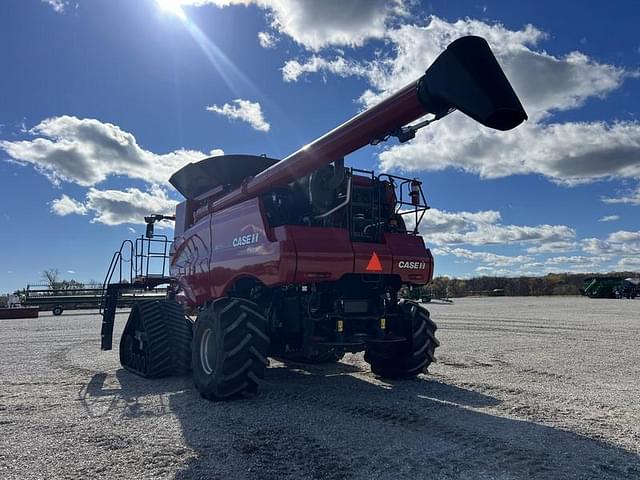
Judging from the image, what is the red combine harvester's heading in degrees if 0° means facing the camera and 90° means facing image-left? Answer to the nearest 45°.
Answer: approximately 135°

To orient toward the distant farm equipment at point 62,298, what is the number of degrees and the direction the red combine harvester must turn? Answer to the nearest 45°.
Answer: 0° — it already faces it

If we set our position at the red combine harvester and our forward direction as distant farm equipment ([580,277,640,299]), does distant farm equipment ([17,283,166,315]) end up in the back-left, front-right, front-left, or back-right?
front-left

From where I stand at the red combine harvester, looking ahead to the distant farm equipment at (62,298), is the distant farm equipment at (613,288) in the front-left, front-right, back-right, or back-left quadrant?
front-right

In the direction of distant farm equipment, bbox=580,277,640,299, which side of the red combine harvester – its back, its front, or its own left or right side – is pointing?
right

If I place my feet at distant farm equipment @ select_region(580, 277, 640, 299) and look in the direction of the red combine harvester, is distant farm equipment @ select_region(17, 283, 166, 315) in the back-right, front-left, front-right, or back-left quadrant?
front-right
